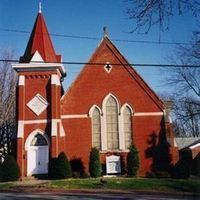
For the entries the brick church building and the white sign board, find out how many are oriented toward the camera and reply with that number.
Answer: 2

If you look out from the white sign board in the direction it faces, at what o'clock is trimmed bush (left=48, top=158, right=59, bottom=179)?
The trimmed bush is roughly at 2 o'clock from the white sign board.

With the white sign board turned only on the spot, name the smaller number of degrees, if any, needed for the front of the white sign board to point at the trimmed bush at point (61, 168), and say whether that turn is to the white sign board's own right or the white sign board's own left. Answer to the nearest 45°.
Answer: approximately 45° to the white sign board's own right

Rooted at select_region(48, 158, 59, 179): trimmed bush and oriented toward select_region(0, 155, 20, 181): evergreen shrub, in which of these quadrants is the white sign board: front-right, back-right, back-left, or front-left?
back-right

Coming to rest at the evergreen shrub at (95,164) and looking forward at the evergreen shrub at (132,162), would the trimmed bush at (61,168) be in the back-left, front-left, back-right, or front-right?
back-right

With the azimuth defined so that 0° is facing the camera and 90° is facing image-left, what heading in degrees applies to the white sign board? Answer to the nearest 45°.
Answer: approximately 0°

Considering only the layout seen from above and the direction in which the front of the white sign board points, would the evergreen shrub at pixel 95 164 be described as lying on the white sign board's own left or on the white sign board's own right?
on the white sign board's own right

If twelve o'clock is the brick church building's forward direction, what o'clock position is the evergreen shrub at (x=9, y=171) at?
The evergreen shrub is roughly at 2 o'clock from the brick church building.
